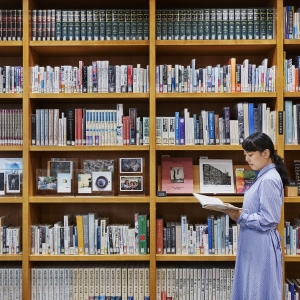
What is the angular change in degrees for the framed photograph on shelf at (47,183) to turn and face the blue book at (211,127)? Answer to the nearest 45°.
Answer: approximately 90° to its left

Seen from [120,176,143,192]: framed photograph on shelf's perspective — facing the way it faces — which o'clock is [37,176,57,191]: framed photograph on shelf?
[37,176,57,191]: framed photograph on shelf is roughly at 3 o'clock from [120,176,143,192]: framed photograph on shelf.

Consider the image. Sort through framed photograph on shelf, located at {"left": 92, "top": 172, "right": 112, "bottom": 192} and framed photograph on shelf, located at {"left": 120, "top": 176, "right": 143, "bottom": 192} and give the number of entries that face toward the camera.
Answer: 2

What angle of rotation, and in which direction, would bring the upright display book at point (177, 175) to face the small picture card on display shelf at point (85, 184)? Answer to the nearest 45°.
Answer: approximately 90° to its right

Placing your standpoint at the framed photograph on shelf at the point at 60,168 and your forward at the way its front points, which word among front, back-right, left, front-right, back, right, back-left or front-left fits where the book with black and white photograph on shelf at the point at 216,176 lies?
left

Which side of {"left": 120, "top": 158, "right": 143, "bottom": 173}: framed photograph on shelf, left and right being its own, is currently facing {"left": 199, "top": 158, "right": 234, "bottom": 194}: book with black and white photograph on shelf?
left

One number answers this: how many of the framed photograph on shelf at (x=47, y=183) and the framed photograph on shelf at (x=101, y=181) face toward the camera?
2
